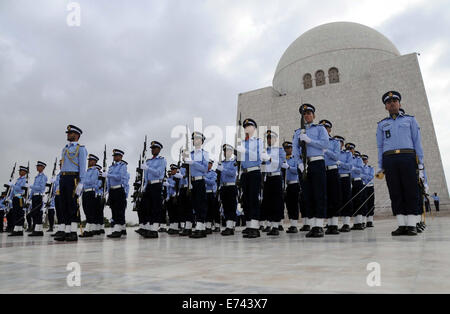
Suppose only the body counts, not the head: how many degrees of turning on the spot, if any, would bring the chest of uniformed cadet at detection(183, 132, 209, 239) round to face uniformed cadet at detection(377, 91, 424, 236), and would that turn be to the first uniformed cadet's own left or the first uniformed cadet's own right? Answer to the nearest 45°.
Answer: approximately 90° to the first uniformed cadet's own left

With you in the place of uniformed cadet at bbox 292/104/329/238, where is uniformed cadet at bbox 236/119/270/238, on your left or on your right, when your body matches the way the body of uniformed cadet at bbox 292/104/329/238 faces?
on your right

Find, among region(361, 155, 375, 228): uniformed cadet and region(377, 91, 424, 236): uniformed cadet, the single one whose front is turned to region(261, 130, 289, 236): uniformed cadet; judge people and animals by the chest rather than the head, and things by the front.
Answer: region(361, 155, 375, 228): uniformed cadet

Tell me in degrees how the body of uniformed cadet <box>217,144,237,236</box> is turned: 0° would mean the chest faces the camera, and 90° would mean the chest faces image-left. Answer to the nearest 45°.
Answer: approximately 45°

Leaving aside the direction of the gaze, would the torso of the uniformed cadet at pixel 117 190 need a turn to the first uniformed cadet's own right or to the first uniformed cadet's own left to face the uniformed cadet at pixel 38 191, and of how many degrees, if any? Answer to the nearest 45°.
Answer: approximately 90° to the first uniformed cadet's own right

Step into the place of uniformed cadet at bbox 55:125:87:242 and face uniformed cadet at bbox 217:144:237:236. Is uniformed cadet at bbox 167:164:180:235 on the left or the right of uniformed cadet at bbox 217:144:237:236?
left
